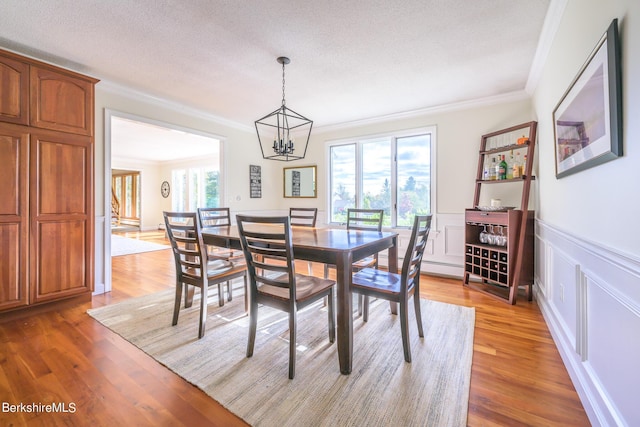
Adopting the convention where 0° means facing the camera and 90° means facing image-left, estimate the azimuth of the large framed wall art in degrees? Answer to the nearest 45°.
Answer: approximately 90°

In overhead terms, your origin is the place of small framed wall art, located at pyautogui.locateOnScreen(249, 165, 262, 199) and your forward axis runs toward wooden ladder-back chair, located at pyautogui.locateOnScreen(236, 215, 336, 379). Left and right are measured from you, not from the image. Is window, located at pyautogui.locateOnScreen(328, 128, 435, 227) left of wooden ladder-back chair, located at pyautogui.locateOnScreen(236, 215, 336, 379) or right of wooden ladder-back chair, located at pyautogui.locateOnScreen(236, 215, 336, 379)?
left

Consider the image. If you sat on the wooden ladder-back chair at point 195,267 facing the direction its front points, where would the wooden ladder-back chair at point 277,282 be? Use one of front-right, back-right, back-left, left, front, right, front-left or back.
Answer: right

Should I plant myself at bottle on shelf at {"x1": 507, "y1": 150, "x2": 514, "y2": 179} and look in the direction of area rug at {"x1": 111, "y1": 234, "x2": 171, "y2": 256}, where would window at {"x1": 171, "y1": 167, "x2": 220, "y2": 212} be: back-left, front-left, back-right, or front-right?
front-right

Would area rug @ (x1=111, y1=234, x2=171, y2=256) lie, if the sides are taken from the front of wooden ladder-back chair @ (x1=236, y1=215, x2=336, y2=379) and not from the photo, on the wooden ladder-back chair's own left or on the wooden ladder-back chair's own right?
on the wooden ladder-back chair's own left

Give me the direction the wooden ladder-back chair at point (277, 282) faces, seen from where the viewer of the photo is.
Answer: facing away from the viewer and to the right of the viewer

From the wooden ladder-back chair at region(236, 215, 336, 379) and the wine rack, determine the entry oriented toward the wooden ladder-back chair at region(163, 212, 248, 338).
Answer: the wine rack

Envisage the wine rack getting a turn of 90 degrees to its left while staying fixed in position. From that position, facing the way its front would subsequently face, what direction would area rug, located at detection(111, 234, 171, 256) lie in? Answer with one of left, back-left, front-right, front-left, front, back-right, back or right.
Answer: back-right

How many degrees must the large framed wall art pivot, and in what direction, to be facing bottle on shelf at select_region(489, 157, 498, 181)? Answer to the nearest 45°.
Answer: approximately 45° to its right

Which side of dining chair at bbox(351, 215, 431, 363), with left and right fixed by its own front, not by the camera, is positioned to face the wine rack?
right

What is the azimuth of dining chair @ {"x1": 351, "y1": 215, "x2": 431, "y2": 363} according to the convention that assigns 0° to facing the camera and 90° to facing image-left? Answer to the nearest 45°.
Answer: approximately 135°

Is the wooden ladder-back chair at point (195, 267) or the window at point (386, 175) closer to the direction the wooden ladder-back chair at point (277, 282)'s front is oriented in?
the window

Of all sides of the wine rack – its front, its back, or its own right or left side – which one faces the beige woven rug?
front

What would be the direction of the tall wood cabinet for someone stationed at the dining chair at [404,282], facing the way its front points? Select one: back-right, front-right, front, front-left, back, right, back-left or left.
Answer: front-left

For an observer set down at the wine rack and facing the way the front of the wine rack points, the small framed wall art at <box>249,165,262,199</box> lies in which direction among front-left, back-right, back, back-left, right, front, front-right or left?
front-right

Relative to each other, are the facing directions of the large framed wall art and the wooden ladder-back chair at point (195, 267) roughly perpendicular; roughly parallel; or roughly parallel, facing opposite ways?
roughly perpendicular

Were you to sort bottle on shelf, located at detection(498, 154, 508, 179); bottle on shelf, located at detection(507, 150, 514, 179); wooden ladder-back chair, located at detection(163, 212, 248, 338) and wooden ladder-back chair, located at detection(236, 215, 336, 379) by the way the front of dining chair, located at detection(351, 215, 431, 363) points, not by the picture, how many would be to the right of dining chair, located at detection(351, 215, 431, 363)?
2

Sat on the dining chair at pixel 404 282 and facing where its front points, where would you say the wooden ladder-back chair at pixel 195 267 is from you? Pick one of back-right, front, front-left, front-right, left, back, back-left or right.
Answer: front-left
